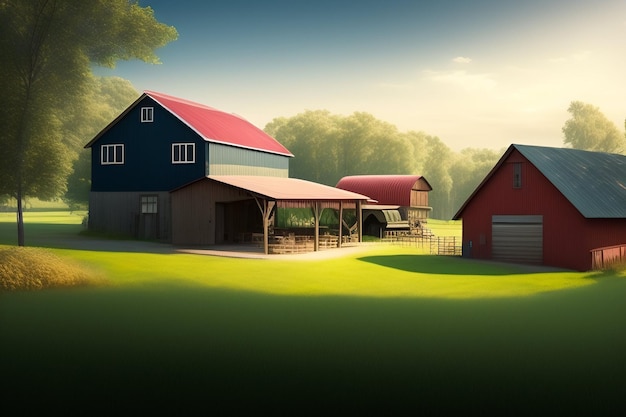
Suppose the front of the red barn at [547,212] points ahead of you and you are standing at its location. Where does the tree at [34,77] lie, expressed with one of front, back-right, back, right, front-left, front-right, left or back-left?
front-right

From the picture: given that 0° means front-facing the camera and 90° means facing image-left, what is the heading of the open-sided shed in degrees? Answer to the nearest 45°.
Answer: approximately 315°

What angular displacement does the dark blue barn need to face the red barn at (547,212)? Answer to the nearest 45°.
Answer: approximately 90° to its left

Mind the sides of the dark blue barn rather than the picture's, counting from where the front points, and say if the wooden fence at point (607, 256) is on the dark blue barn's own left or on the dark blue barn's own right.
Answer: on the dark blue barn's own left

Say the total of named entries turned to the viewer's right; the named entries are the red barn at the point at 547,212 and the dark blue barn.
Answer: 0

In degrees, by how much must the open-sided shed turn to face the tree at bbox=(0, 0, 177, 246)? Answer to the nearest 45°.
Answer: approximately 135° to its right

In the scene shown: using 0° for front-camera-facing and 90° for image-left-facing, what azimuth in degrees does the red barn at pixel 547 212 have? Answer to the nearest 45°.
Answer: approximately 45°

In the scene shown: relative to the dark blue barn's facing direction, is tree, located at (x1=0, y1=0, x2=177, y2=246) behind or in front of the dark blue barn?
in front

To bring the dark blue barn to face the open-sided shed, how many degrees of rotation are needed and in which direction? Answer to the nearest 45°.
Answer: approximately 90° to its left

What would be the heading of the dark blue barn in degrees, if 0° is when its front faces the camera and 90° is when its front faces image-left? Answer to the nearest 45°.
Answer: approximately 45°
